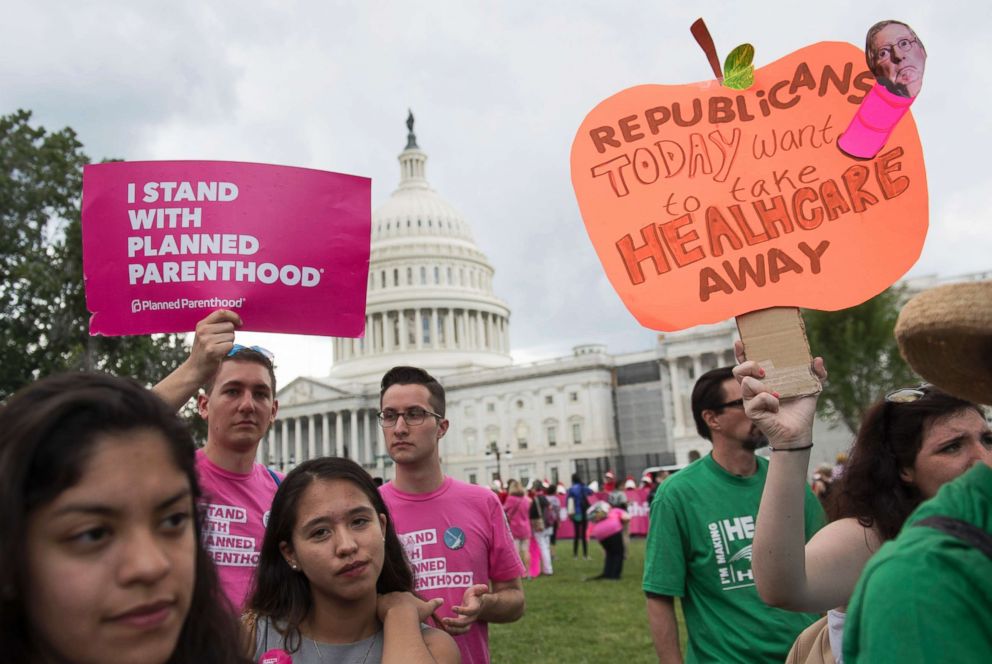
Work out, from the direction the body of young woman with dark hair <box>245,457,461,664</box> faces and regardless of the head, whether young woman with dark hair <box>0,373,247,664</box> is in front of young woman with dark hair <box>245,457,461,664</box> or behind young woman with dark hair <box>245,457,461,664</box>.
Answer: in front

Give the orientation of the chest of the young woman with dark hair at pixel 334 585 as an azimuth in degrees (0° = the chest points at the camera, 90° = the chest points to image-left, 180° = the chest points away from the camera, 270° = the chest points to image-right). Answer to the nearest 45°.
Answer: approximately 0°

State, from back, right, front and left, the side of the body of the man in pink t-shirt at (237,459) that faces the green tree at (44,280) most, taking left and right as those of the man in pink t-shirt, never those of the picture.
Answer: back

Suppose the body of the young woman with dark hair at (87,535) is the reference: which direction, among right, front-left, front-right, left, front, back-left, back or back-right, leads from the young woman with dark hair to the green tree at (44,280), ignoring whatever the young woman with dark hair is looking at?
back-left

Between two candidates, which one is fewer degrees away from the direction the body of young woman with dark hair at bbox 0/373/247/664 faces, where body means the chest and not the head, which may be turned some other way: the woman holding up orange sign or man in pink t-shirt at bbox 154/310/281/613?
the woman holding up orange sign

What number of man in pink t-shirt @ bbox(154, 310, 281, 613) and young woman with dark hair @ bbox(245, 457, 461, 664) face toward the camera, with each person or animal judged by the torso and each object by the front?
2
